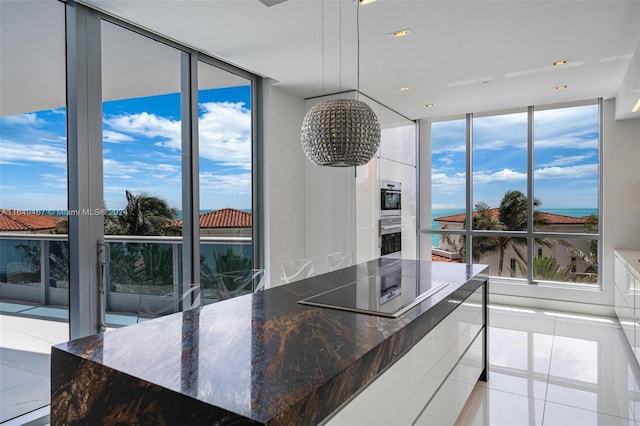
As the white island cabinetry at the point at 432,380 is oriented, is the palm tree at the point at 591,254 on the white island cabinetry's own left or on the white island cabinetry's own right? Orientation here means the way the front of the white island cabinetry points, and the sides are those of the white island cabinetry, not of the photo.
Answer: on the white island cabinetry's own left

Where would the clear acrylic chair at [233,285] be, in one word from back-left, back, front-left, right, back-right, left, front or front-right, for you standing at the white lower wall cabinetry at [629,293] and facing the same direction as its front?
front-left

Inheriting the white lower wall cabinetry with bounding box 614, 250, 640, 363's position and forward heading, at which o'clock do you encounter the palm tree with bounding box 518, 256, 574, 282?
The palm tree is roughly at 2 o'clock from the white lower wall cabinetry.

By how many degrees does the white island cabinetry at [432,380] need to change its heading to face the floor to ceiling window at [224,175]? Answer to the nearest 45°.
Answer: approximately 135° to its left

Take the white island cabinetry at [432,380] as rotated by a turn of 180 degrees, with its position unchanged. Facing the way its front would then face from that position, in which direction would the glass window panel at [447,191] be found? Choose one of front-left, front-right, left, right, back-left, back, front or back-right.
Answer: right

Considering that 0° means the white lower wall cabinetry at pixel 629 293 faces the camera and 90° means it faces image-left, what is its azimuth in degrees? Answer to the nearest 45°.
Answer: approximately 90°

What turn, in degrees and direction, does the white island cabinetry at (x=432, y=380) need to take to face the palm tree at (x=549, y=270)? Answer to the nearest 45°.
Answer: approximately 45° to its left

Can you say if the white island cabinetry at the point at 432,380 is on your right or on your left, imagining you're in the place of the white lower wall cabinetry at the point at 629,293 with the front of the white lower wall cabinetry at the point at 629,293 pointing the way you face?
on your left

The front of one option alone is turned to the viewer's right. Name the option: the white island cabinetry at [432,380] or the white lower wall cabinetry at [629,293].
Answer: the white island cabinetry at [432,380]

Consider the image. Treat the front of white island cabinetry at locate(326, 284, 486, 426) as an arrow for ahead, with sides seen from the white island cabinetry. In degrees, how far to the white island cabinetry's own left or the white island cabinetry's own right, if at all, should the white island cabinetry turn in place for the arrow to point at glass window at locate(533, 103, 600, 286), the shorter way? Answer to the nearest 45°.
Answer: approximately 45° to the white island cabinetry's own left

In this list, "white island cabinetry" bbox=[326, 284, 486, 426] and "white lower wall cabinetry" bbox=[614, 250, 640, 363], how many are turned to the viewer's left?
1

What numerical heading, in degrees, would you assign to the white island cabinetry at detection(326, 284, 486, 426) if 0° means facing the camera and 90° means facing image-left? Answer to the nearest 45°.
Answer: approximately 270°

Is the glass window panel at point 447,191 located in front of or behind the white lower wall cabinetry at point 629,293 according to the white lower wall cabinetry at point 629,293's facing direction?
in front
